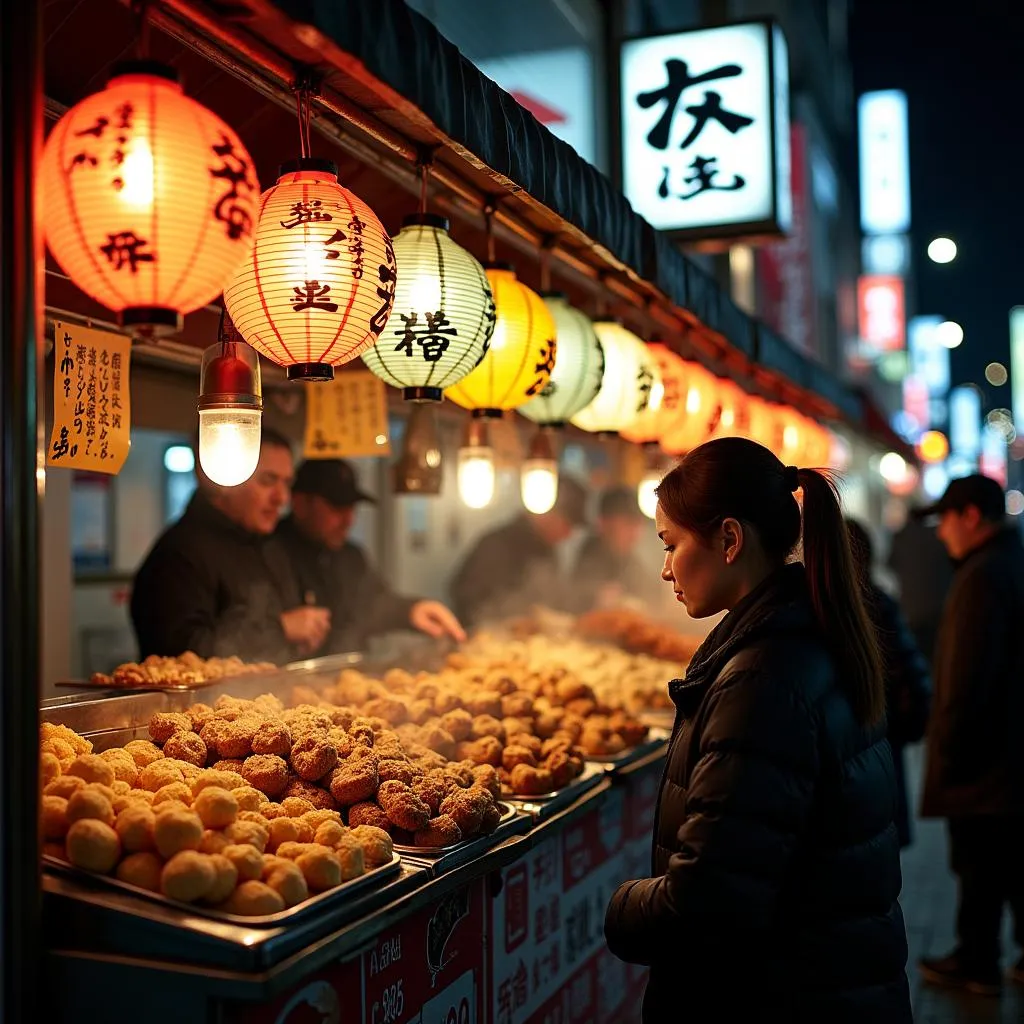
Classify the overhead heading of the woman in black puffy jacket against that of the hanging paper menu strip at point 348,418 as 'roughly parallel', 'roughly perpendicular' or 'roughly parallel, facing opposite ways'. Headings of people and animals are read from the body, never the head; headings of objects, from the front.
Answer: roughly perpendicular

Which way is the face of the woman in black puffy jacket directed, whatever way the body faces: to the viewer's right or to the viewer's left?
to the viewer's left

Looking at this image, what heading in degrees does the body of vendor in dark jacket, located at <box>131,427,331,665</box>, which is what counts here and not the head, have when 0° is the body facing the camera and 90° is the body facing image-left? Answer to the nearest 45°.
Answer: approximately 315°

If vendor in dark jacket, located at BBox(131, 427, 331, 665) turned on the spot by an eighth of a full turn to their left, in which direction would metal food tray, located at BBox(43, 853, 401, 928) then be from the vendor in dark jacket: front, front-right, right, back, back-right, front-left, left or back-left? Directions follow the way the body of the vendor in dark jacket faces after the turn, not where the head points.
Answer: right

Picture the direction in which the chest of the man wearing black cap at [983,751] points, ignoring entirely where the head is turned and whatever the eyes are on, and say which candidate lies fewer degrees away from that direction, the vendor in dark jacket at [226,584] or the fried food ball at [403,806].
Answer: the vendor in dark jacket

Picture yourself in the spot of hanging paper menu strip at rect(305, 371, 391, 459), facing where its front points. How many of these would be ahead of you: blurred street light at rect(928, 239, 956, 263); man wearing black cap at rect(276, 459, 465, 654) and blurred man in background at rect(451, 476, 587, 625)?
0

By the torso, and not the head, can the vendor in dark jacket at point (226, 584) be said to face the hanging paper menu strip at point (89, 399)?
no

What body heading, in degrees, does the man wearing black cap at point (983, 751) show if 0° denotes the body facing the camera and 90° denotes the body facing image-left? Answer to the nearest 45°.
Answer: approximately 90°

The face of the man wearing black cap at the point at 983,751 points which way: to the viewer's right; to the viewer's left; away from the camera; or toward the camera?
to the viewer's left

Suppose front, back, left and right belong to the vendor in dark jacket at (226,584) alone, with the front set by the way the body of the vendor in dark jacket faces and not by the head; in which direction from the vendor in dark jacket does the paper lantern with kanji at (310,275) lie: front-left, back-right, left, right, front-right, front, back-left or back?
front-right

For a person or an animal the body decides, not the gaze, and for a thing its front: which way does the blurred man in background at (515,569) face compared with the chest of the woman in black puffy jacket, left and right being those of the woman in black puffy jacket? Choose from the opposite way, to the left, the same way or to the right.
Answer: the opposite way

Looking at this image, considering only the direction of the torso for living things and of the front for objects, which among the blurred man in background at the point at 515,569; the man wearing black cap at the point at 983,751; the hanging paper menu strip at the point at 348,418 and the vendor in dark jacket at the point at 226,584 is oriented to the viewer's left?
the man wearing black cap
